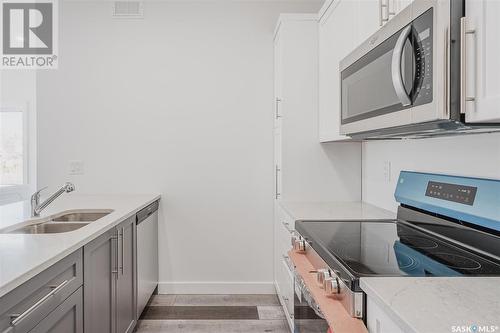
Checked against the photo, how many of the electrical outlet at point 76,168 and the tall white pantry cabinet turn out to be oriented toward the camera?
1

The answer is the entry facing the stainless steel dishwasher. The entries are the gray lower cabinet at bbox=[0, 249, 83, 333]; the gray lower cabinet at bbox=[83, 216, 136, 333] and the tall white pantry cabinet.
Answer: the tall white pantry cabinet

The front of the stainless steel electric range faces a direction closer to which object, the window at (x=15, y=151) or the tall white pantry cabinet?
the window

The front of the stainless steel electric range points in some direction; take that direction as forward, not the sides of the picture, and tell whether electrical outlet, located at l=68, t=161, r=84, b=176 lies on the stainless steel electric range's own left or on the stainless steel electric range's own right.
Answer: on the stainless steel electric range's own right

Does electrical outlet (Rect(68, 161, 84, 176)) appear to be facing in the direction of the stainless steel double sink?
yes

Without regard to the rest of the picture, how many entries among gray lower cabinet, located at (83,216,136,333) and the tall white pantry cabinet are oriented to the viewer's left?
1

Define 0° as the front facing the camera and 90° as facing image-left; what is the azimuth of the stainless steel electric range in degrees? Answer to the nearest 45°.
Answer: approximately 45°

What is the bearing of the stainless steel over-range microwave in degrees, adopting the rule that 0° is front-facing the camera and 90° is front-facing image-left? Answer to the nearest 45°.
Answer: approximately 45°

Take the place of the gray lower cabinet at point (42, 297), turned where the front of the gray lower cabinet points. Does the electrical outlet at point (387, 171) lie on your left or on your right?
on your left

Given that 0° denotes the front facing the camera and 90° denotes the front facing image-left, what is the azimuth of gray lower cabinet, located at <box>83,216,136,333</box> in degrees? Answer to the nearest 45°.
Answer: approximately 315°

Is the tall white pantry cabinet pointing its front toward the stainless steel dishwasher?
yes

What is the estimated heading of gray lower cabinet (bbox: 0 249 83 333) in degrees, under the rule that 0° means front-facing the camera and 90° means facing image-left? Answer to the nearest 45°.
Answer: approximately 315°
